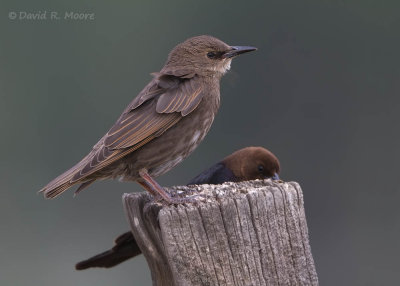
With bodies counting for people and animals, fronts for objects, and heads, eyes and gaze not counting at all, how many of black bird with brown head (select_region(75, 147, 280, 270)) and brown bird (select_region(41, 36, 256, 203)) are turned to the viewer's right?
2

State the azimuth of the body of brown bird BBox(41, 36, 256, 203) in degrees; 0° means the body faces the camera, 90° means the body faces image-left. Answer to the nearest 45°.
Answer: approximately 270°

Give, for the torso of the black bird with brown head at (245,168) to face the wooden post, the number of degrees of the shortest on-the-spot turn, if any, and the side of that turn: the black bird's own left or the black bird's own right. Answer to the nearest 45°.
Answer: approximately 90° to the black bird's own right

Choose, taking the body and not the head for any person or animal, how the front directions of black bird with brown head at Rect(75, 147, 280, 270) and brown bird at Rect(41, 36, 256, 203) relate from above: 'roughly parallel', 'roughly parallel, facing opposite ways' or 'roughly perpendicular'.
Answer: roughly parallel

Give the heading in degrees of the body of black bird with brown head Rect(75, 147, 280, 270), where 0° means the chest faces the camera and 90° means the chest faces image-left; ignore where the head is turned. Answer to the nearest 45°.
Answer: approximately 270°
